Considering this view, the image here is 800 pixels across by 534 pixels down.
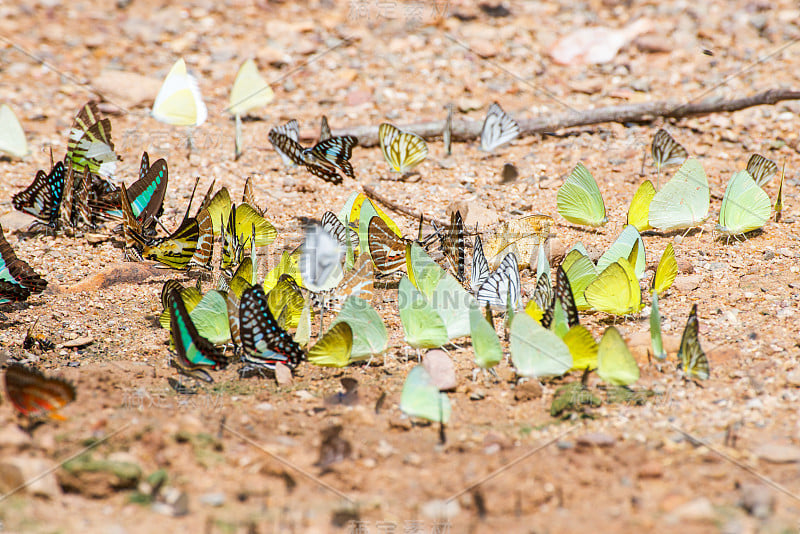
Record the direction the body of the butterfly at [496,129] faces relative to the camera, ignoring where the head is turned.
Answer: to the viewer's left

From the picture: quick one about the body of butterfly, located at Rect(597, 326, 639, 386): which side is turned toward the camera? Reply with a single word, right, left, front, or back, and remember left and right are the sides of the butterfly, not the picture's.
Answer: left

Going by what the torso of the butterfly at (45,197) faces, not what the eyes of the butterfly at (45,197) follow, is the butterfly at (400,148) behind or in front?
in front

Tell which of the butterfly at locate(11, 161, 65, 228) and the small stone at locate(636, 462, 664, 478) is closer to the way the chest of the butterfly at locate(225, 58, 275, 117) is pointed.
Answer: the butterfly

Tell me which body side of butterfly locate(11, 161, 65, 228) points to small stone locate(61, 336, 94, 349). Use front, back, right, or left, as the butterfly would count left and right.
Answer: right

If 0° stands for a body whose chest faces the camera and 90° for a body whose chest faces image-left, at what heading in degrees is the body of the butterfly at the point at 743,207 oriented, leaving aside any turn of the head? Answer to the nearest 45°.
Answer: approximately 90°

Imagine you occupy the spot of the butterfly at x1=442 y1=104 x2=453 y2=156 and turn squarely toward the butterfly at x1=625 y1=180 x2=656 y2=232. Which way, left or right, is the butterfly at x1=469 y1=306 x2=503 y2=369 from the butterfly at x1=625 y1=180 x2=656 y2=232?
right

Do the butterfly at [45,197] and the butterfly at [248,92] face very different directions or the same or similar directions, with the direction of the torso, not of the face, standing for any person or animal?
very different directions
